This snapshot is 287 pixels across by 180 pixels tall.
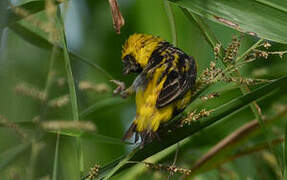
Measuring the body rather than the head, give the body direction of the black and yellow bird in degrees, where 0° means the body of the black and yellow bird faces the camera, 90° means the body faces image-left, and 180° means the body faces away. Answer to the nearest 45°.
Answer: approximately 90°

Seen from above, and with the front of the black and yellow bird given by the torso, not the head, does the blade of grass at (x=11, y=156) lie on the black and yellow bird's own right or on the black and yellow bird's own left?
on the black and yellow bird's own left

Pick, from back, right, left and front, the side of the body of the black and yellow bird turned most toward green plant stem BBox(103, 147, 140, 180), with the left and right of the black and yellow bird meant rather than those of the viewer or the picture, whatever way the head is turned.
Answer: left
